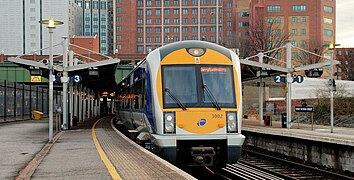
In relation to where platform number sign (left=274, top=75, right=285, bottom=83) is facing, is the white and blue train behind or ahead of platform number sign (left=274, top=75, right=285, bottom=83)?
ahead

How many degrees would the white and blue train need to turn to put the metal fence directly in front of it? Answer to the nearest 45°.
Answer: approximately 135° to its right

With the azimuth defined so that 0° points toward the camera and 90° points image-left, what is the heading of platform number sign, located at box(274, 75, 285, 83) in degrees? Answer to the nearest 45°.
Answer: approximately 0°

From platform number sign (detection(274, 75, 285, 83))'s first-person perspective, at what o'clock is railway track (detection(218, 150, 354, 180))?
The railway track is roughly at 12 o'clock from the platform number sign.

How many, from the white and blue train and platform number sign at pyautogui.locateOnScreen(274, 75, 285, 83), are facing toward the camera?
2
